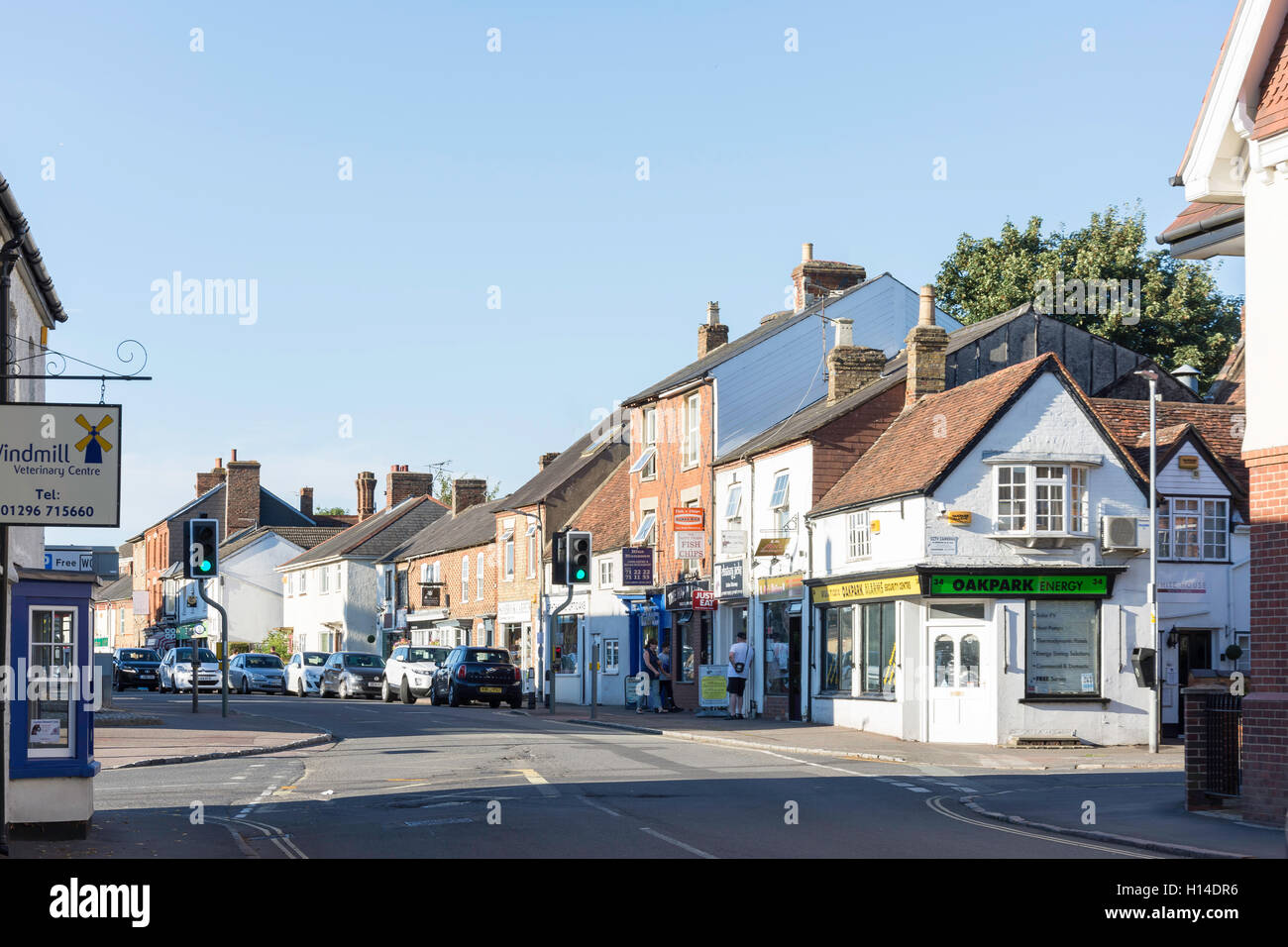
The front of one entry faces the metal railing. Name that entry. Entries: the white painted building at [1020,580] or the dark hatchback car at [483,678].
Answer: the white painted building

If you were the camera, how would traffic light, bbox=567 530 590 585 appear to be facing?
facing the viewer and to the right of the viewer

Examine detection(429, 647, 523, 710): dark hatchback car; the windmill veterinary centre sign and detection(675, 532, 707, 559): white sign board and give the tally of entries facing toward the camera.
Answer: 2

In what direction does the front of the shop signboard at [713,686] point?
toward the camera

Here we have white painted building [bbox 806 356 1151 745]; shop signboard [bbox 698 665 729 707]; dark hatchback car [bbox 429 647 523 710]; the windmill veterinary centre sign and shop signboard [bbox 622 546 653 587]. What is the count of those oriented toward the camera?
4

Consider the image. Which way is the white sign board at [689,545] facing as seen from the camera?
toward the camera

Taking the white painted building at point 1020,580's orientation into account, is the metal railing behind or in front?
in front
